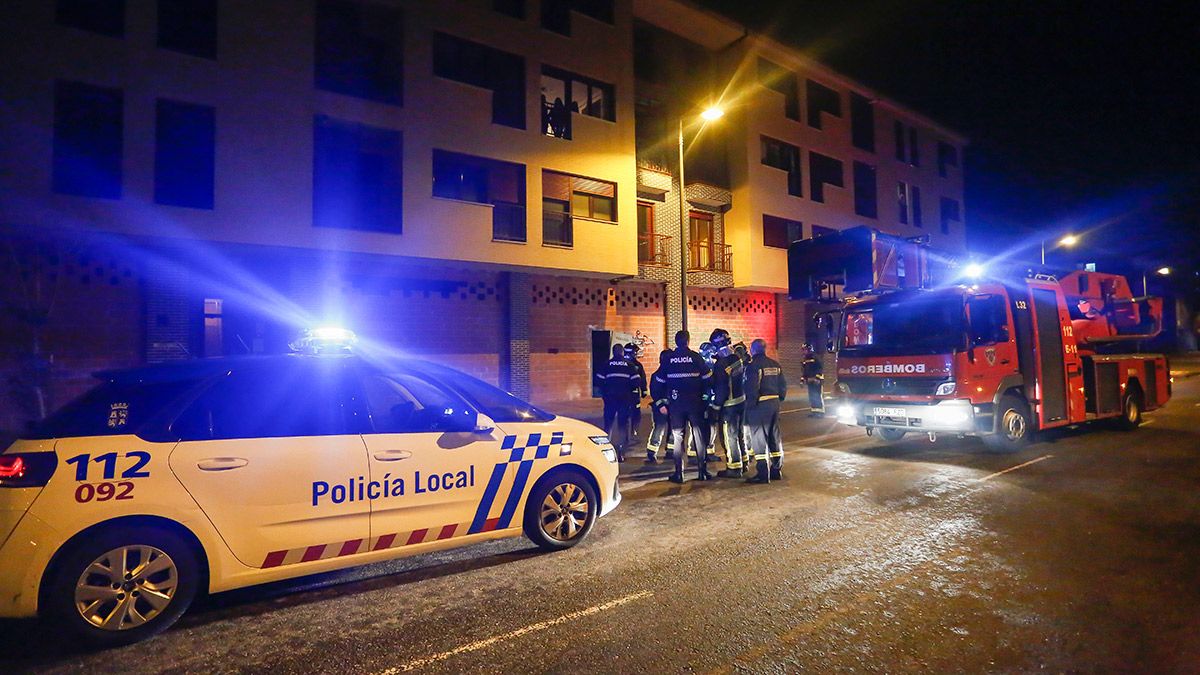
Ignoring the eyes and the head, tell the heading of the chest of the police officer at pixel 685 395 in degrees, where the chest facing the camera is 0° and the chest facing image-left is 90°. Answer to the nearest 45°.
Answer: approximately 180°

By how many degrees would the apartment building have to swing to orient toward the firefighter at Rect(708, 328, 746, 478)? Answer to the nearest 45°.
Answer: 0° — it already faces them

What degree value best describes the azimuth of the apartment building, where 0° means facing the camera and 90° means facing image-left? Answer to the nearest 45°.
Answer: approximately 315°

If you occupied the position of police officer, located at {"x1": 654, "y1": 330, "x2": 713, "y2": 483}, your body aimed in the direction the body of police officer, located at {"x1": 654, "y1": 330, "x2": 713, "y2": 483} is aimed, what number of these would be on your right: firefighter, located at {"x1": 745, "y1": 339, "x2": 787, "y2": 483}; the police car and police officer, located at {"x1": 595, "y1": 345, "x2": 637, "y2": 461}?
1

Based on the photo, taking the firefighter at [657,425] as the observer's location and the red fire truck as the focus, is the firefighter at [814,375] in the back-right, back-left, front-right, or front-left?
front-left

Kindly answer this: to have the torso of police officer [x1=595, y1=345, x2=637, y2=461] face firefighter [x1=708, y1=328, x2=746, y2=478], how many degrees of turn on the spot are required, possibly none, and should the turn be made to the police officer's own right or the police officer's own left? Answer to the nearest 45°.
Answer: approximately 135° to the police officer's own right

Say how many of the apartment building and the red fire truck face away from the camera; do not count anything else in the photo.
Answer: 0

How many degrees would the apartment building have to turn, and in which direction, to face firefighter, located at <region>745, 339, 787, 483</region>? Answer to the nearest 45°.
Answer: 0° — it already faces them

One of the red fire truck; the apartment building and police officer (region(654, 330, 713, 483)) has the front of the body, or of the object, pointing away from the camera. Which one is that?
the police officer

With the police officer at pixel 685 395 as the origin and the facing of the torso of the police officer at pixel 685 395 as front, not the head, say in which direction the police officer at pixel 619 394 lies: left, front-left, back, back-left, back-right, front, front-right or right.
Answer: front-left

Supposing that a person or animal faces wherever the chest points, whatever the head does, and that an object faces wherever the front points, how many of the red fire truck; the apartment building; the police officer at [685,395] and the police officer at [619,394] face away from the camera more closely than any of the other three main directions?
2

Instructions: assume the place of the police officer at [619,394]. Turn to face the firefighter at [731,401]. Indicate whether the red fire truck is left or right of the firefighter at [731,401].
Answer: left

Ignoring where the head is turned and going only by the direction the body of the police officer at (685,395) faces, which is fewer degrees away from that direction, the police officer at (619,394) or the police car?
the police officer

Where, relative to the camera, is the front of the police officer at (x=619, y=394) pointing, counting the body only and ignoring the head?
away from the camera
